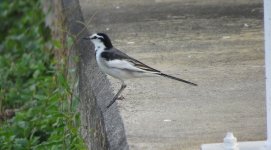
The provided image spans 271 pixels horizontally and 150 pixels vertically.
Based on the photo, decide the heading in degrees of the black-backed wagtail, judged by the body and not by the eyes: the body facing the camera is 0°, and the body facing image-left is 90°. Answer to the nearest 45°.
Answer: approximately 90°

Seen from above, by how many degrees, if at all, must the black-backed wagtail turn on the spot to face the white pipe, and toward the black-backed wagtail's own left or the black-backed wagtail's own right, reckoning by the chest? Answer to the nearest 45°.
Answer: approximately 135° to the black-backed wagtail's own left
